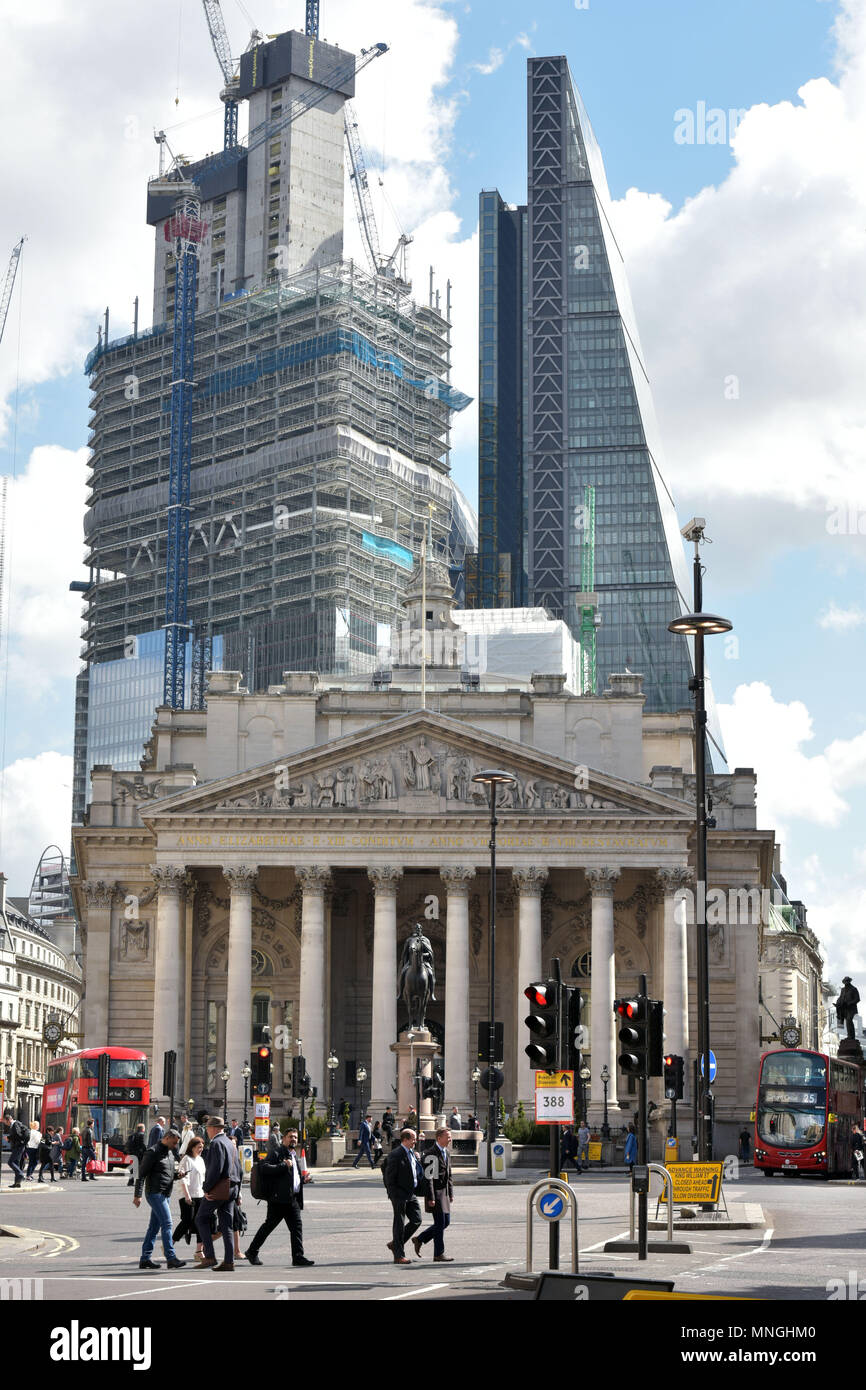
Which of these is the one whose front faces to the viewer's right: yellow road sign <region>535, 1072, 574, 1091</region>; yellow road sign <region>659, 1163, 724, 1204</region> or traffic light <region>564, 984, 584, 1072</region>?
the traffic light

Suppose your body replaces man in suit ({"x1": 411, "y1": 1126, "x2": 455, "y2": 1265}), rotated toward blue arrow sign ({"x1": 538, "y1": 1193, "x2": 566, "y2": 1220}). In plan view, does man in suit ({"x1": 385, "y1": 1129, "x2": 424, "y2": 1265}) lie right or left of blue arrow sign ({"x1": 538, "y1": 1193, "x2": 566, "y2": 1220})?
right

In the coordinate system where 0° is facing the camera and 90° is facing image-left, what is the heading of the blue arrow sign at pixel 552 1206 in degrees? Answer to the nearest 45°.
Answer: approximately 0°

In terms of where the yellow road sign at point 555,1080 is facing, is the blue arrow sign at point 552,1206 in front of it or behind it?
in front
